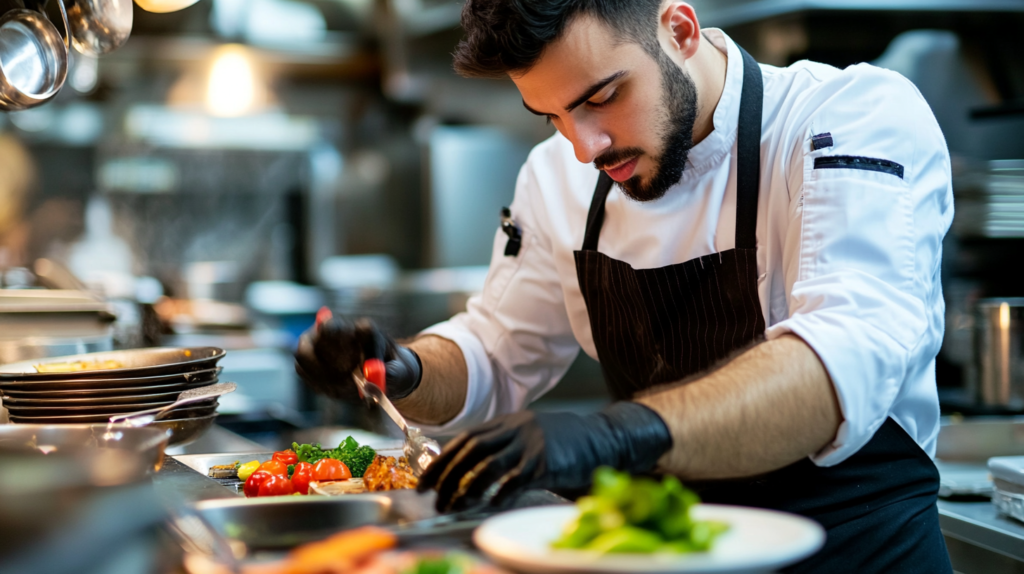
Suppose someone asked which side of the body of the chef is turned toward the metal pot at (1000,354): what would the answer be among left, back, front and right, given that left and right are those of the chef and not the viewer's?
back

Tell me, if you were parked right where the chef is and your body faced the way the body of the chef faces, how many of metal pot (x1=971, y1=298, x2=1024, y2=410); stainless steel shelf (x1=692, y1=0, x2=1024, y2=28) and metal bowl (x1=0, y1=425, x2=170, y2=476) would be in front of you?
1

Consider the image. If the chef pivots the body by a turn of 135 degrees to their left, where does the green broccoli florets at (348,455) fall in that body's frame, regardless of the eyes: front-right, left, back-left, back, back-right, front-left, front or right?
back

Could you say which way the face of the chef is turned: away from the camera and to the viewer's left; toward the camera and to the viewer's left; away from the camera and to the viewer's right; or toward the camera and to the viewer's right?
toward the camera and to the viewer's left

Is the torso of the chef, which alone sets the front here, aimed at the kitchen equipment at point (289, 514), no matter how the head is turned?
yes

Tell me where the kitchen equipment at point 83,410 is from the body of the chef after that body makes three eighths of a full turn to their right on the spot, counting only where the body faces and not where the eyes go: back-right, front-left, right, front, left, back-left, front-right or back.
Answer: left

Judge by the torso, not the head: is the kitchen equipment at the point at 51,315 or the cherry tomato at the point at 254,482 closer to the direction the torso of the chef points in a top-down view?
the cherry tomato

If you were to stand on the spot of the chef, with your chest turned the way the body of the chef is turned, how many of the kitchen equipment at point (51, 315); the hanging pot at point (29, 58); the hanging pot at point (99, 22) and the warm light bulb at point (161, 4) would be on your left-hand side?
0

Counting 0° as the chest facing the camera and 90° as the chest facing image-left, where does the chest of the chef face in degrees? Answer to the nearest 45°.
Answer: approximately 45°

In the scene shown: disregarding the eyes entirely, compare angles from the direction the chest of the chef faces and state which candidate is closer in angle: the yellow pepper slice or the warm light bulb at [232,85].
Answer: the yellow pepper slice

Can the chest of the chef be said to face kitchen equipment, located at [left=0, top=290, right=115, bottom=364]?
no

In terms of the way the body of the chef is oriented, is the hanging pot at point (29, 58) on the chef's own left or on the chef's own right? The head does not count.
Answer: on the chef's own right

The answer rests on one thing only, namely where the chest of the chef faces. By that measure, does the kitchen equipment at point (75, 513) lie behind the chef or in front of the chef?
in front

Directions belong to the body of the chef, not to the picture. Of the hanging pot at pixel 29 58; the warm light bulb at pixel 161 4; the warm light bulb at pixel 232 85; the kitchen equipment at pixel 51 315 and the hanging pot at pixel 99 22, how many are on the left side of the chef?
0

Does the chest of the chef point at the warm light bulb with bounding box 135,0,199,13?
no

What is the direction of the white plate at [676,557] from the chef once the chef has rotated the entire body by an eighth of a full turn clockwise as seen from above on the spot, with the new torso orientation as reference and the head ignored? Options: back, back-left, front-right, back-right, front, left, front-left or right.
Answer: left
